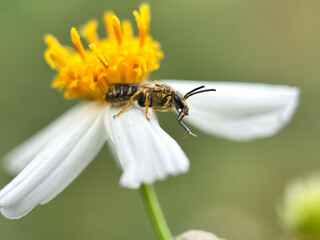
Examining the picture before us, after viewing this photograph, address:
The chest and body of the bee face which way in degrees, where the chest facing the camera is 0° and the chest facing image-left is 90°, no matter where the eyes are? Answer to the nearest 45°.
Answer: approximately 270°
